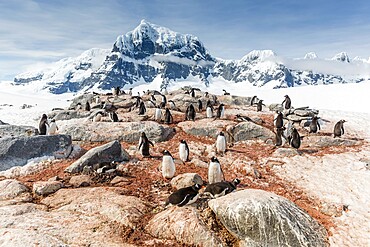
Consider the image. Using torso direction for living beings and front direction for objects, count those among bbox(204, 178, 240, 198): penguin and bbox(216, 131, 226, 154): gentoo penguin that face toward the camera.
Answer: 1

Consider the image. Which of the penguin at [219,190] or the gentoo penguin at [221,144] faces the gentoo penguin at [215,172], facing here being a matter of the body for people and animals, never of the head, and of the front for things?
the gentoo penguin at [221,144]

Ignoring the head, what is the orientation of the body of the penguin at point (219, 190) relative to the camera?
to the viewer's right
